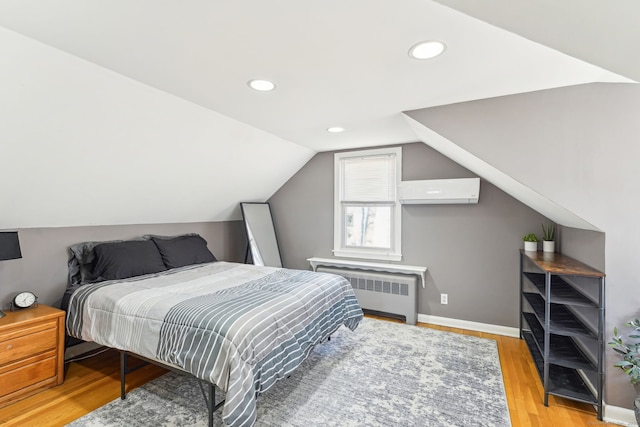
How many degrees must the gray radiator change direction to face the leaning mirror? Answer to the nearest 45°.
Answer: approximately 45° to its right

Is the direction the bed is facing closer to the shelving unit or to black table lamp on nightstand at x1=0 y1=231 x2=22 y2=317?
the shelving unit

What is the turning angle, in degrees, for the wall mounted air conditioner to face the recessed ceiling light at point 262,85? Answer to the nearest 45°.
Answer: approximately 45° to its right

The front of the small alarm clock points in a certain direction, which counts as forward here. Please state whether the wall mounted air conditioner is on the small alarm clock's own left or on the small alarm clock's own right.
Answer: on the small alarm clock's own left

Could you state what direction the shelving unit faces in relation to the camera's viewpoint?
facing to the left of the viewer

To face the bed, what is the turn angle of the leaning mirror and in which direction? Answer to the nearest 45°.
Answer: approximately 45° to its right

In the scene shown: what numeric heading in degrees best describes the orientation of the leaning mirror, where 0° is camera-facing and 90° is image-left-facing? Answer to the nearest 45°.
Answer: approximately 315°

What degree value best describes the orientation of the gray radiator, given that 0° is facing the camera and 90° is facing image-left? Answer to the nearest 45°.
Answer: approximately 45°

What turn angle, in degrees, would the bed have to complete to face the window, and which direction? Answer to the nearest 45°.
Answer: approximately 90° to its left

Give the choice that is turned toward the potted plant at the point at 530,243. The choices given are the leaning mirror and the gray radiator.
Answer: the leaning mirror

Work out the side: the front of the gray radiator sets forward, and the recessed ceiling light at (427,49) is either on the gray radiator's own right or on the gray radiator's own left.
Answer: on the gray radiator's own left

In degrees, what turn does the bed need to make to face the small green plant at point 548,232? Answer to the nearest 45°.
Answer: approximately 45° to its left
